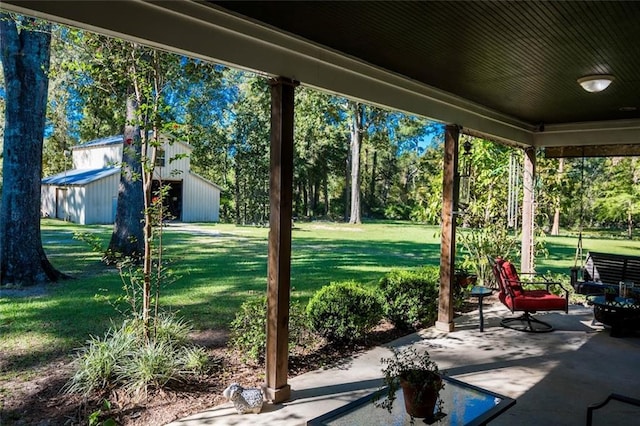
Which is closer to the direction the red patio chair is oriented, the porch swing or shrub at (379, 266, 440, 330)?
the porch swing

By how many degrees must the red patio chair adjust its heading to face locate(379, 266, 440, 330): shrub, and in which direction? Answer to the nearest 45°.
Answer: approximately 135° to its right

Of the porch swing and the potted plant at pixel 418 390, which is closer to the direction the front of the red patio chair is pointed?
the porch swing

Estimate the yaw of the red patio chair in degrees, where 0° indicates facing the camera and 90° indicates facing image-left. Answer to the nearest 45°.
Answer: approximately 270°

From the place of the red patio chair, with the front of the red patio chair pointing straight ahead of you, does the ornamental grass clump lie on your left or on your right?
on your right
